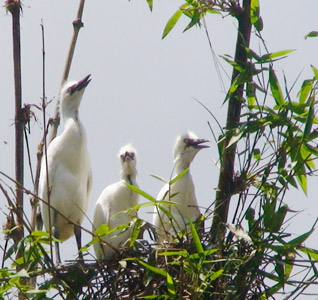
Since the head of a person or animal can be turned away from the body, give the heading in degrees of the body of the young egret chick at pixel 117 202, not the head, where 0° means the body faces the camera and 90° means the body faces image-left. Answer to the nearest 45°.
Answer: approximately 315°

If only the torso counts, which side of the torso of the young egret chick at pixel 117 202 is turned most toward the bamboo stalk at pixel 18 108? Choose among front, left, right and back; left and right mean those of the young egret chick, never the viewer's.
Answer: right

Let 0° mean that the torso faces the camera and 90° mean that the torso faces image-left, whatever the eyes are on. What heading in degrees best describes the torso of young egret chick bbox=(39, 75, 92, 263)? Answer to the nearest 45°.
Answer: approximately 315°
